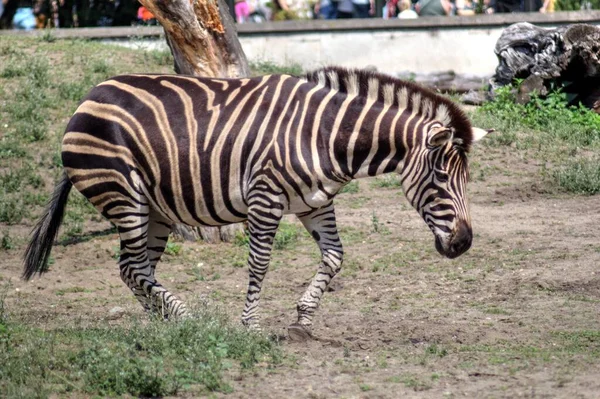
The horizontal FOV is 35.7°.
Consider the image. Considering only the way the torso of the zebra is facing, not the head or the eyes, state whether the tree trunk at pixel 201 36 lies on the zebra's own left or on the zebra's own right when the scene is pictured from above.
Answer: on the zebra's own left

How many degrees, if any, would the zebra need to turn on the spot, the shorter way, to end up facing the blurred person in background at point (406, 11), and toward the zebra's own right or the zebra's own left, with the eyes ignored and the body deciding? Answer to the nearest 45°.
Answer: approximately 90° to the zebra's own left

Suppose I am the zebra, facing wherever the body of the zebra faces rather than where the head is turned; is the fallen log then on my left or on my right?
on my left

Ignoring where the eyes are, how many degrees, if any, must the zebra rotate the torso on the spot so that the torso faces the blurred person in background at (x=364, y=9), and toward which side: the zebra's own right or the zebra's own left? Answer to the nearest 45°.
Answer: approximately 90° to the zebra's own left

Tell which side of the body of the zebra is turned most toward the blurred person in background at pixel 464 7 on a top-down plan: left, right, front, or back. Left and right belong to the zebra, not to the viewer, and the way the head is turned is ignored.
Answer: left

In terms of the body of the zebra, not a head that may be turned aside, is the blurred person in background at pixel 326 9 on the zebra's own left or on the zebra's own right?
on the zebra's own left

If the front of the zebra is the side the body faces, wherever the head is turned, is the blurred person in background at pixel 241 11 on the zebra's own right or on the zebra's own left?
on the zebra's own left

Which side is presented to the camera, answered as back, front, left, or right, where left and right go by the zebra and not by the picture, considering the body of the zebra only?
right

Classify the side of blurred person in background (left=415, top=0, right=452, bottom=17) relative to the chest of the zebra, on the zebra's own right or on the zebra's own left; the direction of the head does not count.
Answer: on the zebra's own left
